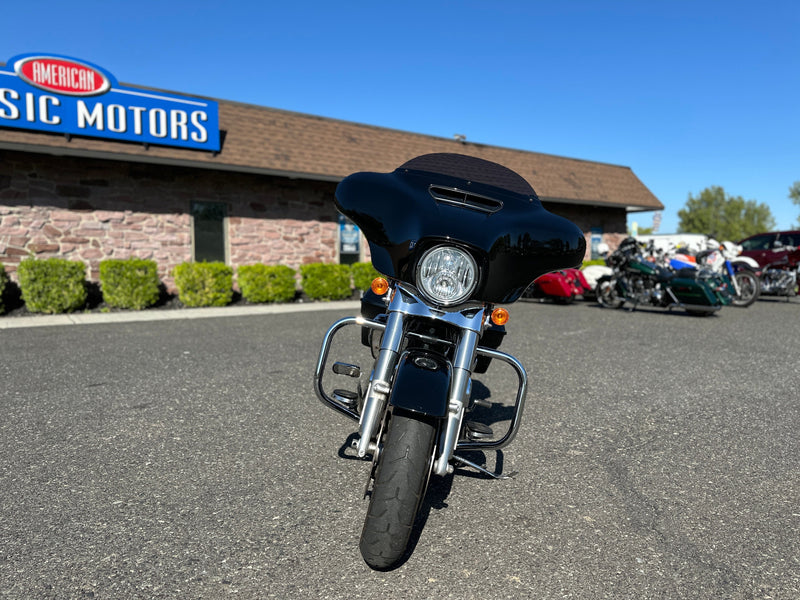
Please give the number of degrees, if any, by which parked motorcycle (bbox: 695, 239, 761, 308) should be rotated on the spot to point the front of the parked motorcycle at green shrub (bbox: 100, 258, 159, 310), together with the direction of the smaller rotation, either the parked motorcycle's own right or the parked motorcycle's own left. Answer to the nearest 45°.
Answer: approximately 90° to the parked motorcycle's own right

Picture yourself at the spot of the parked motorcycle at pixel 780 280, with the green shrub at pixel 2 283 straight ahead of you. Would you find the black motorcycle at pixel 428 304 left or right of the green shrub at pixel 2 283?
left

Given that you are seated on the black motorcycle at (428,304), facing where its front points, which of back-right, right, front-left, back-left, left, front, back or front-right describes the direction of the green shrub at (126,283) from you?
back-right

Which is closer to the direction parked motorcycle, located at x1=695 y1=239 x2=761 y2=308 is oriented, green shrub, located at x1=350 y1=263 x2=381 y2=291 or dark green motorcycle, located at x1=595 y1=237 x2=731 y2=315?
the dark green motorcycle

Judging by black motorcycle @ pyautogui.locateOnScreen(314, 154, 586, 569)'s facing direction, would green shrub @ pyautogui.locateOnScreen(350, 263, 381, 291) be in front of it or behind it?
behind

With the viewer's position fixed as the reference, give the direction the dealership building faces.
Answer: facing the viewer and to the right of the viewer

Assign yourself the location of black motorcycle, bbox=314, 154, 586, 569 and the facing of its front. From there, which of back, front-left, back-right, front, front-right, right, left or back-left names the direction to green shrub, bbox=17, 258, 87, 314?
back-right

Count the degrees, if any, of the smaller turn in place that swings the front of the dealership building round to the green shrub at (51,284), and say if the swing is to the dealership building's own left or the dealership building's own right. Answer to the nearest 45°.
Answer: approximately 90° to the dealership building's own right

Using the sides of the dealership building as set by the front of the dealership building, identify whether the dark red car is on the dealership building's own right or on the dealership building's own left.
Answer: on the dealership building's own left

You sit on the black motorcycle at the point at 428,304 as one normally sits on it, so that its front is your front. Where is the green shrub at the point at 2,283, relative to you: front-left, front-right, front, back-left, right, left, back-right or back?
back-right

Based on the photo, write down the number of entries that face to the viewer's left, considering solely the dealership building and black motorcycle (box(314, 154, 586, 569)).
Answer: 0
